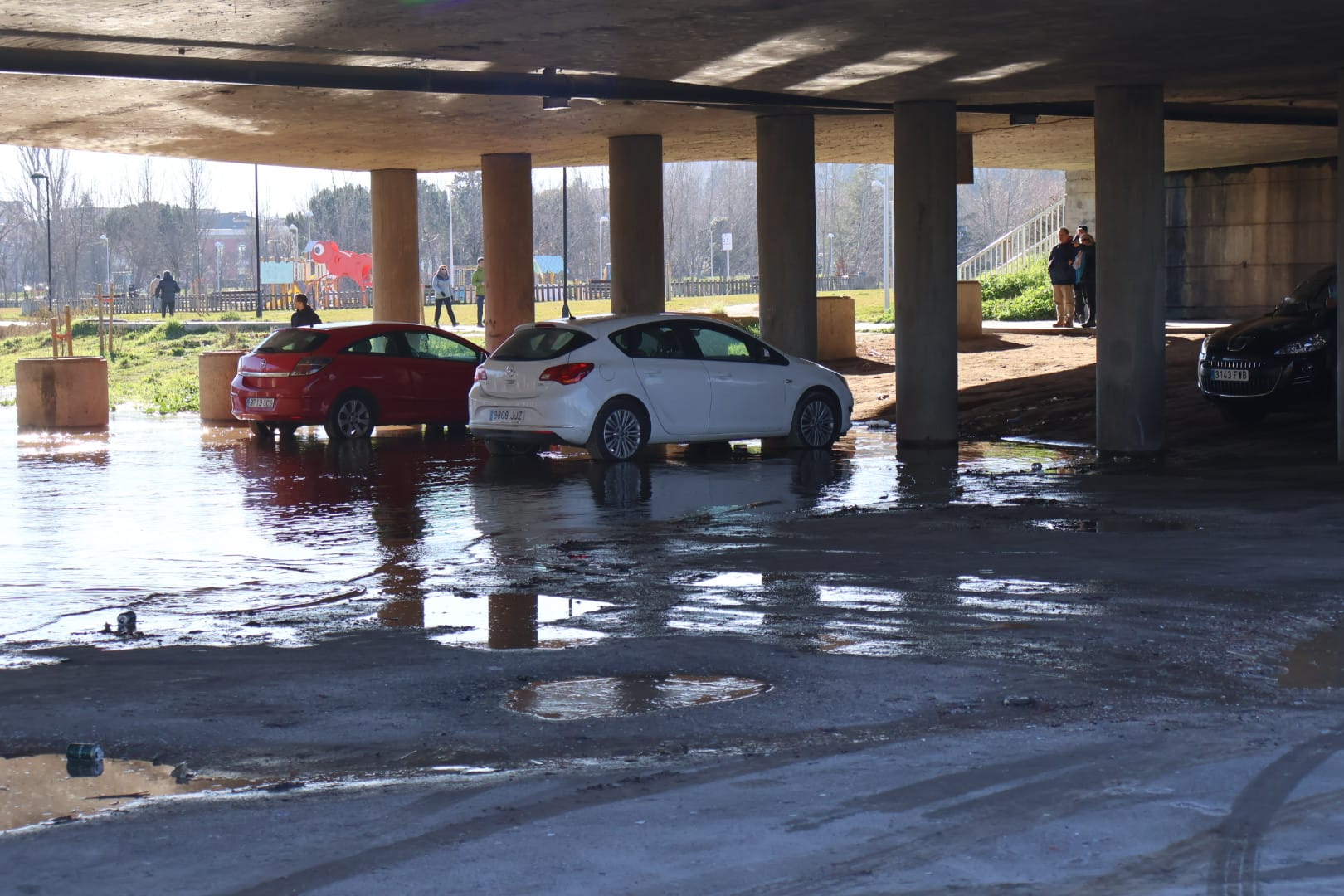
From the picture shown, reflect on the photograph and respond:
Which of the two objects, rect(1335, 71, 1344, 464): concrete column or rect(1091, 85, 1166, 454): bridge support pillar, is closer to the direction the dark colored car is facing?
the bridge support pillar

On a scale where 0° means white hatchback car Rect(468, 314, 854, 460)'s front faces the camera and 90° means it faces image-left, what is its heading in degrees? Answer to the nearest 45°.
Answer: approximately 225°

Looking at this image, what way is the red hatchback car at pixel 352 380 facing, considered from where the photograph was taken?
facing away from the viewer and to the right of the viewer

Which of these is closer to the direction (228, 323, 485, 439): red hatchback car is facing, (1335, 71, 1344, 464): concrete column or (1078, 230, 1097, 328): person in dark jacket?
the person in dark jacket

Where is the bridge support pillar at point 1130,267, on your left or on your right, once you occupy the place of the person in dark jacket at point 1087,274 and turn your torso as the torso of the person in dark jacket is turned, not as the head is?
on your left

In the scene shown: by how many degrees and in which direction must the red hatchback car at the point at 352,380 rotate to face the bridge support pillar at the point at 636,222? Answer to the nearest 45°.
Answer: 0° — it already faces it

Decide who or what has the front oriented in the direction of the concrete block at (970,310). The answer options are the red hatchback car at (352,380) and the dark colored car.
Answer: the red hatchback car
